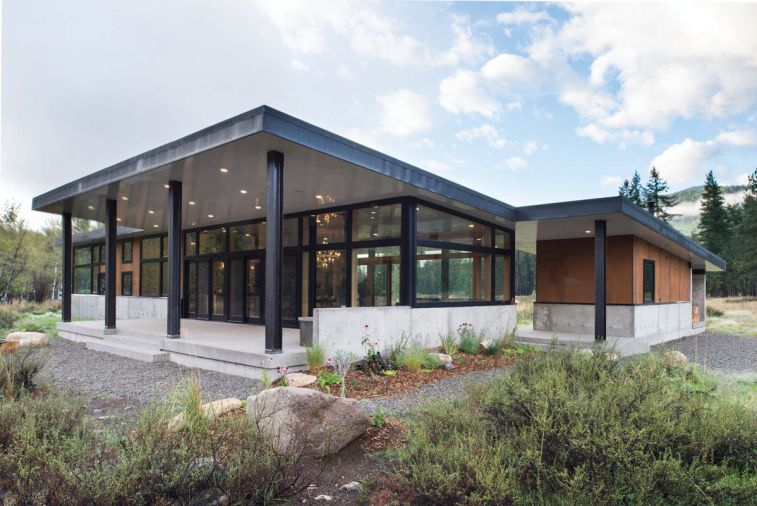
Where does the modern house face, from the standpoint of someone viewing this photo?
facing the viewer and to the left of the viewer

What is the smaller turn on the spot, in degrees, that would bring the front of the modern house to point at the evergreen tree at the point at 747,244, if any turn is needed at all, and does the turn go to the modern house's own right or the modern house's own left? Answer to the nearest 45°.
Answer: approximately 180°

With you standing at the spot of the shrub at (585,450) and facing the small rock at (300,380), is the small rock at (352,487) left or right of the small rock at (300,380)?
left

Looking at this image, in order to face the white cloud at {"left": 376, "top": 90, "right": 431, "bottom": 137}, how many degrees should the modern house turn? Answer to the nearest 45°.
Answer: approximately 135° to its right

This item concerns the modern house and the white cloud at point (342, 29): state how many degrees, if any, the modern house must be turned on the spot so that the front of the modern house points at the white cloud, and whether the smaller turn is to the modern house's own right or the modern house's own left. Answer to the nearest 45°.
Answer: approximately 135° to the modern house's own right

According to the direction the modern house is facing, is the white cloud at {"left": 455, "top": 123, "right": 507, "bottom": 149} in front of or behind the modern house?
behind

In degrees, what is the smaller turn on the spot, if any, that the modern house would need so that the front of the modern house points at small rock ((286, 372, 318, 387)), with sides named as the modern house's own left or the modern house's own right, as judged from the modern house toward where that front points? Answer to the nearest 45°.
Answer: approximately 45° to the modern house's own left
